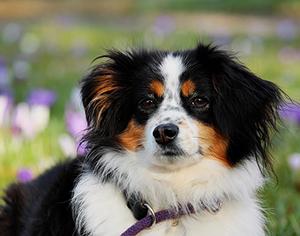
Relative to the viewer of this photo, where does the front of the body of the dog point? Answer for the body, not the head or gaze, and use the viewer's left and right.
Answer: facing the viewer and to the right of the viewer
